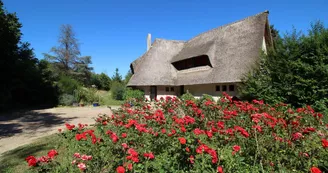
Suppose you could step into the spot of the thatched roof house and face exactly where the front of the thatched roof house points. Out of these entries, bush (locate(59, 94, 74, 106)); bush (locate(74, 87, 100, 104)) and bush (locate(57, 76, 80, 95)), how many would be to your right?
3

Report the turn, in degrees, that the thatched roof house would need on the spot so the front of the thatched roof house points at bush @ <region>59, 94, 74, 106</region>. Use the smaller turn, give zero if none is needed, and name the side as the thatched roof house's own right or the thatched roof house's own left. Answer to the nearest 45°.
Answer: approximately 90° to the thatched roof house's own right

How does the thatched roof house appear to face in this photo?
toward the camera

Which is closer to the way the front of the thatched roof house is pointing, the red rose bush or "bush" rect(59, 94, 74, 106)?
the red rose bush

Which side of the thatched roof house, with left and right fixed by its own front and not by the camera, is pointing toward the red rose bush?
front

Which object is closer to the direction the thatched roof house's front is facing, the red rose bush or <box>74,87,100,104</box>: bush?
the red rose bush

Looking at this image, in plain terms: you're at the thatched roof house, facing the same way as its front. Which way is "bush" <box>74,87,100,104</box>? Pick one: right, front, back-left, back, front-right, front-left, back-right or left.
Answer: right

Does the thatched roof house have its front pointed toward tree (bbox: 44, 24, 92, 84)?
no

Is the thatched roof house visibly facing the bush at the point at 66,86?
no

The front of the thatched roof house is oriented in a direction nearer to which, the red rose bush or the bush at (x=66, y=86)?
the red rose bush

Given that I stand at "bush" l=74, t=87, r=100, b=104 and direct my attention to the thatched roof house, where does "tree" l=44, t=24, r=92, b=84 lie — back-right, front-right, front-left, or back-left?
back-left
